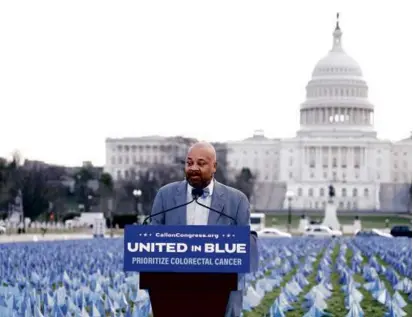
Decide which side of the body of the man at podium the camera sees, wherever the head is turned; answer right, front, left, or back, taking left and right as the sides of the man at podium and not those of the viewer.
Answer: front

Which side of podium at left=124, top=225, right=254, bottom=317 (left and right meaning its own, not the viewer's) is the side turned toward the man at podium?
back

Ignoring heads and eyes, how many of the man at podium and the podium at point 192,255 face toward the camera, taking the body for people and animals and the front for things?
2

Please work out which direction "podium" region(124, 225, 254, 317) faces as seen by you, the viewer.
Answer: facing the viewer

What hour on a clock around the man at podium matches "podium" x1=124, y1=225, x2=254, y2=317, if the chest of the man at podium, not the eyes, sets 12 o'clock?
The podium is roughly at 12 o'clock from the man at podium.
